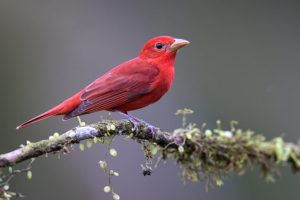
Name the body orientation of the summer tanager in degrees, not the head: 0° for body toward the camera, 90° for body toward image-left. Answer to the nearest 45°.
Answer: approximately 270°
